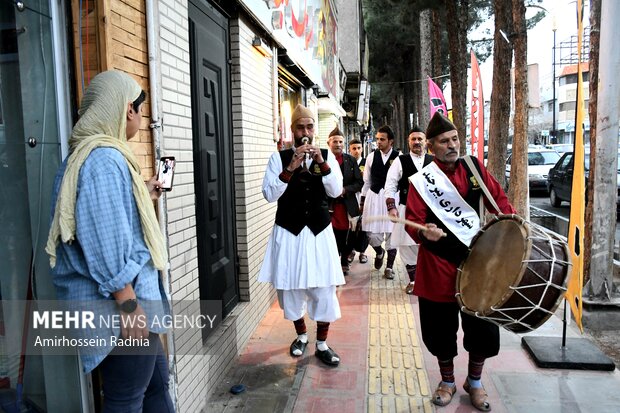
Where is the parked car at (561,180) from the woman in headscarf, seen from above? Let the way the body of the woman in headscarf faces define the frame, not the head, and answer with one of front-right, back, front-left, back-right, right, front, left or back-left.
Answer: front

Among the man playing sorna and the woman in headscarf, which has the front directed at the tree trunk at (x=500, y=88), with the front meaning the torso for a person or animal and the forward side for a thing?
the woman in headscarf

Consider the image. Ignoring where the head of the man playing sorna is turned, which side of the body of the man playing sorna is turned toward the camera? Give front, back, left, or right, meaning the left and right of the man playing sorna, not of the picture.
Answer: front

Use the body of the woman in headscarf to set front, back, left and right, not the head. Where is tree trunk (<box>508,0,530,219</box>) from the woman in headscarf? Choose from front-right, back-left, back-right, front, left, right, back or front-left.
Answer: front

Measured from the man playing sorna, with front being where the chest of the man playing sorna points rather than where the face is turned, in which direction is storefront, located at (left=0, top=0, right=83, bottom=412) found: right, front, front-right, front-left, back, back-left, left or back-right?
front-right

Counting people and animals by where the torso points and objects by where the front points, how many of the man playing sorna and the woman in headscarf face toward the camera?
1

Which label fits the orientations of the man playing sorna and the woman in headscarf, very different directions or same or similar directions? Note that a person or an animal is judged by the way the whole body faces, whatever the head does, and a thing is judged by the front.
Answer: very different directions

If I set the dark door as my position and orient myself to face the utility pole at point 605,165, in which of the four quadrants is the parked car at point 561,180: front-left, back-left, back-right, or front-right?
front-left

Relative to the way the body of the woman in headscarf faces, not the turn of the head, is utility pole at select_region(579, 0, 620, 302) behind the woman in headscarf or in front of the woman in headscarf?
in front

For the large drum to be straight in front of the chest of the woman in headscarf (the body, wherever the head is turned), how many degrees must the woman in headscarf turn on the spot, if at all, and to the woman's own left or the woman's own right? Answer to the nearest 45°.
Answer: approximately 45° to the woman's own right

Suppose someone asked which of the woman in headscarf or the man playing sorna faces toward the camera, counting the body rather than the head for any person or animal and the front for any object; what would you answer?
the man playing sorna

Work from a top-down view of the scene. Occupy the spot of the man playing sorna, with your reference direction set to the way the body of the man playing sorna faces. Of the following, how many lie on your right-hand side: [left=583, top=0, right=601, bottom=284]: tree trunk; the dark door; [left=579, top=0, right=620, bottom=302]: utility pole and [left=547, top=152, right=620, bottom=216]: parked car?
1

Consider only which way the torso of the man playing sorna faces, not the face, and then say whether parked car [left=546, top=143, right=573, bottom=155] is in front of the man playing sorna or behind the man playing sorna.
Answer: behind

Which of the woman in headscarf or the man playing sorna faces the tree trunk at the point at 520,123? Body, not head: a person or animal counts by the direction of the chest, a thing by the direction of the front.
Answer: the woman in headscarf

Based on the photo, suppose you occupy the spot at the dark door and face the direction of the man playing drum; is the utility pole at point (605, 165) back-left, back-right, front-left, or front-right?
front-left
